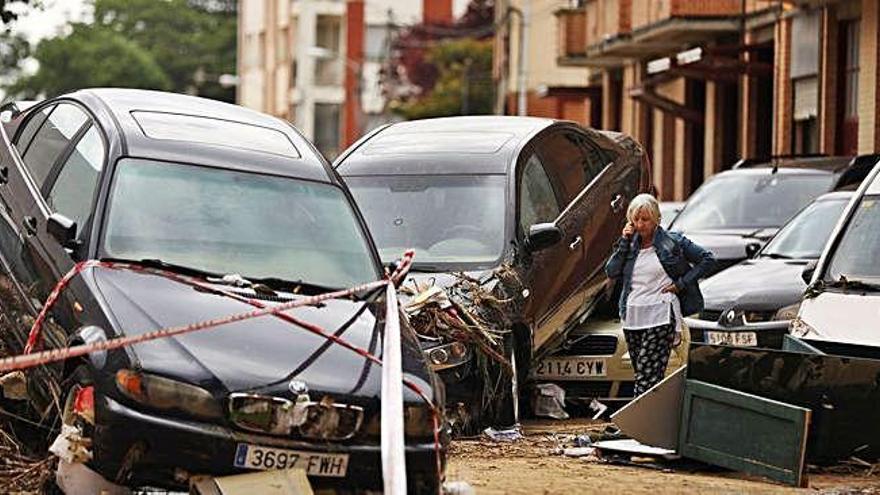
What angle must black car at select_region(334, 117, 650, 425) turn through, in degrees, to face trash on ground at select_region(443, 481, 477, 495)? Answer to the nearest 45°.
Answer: approximately 45° to its left

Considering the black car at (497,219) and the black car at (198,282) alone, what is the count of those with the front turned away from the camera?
0

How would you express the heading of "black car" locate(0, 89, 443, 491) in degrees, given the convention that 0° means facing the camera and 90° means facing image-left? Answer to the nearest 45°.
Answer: approximately 315°

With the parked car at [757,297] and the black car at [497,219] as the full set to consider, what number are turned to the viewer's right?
0

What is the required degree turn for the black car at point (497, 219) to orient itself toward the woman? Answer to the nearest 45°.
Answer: approximately 90° to its left

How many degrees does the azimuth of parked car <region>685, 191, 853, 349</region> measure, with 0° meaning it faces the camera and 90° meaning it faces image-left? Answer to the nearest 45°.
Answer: approximately 45°

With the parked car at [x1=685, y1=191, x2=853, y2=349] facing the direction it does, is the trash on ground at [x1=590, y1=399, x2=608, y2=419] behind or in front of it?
in front

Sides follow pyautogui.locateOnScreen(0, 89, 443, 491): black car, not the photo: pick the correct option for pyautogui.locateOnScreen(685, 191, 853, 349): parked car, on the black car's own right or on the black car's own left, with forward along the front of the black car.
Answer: on the black car's own left

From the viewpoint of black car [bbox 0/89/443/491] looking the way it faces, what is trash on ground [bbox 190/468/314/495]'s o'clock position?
The trash on ground is roughly at 1 o'clock from the black car.
